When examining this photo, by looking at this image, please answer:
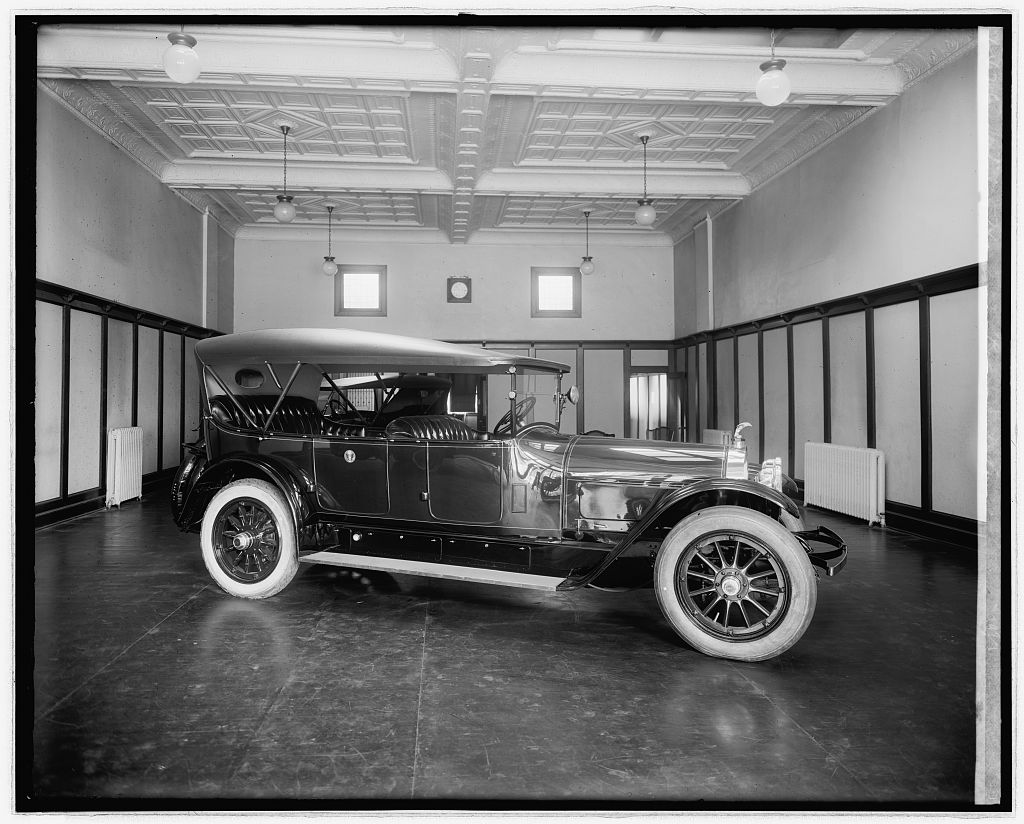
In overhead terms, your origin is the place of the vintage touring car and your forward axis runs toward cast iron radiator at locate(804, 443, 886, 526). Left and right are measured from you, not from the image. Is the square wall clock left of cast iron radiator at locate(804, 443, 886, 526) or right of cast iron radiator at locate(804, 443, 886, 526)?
left

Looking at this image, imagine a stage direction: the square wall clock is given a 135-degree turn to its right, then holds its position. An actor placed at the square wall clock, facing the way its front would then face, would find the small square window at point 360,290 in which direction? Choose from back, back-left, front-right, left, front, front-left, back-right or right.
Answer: front-left

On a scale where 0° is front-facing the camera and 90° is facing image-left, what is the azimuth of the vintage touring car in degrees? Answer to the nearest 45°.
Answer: approximately 315°

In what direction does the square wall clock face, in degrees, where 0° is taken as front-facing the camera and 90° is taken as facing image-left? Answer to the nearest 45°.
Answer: approximately 0°

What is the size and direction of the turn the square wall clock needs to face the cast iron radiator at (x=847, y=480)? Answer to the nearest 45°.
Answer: approximately 45° to its left

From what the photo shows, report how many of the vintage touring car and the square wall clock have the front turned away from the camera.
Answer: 0

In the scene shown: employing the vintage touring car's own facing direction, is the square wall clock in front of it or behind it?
behind

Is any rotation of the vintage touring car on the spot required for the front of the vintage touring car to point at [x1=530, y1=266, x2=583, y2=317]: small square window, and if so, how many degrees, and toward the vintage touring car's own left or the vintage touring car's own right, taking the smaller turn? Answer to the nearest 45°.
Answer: approximately 135° to the vintage touring car's own left

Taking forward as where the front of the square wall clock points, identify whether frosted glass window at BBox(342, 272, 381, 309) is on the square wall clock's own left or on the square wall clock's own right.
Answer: on the square wall clock's own right

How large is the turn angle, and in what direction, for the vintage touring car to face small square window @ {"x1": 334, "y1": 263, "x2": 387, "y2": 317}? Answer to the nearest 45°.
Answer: approximately 135° to its left

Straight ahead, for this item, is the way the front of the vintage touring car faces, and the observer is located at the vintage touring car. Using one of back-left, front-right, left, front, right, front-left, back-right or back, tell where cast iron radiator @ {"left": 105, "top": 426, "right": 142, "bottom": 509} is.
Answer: back

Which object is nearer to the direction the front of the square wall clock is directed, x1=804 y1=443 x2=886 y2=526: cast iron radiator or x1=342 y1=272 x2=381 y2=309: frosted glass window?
the cast iron radiator

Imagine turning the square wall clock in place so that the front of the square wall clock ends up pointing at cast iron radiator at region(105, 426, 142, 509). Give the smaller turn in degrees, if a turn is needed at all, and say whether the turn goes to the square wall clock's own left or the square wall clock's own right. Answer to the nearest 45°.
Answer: approximately 45° to the square wall clock's own right
